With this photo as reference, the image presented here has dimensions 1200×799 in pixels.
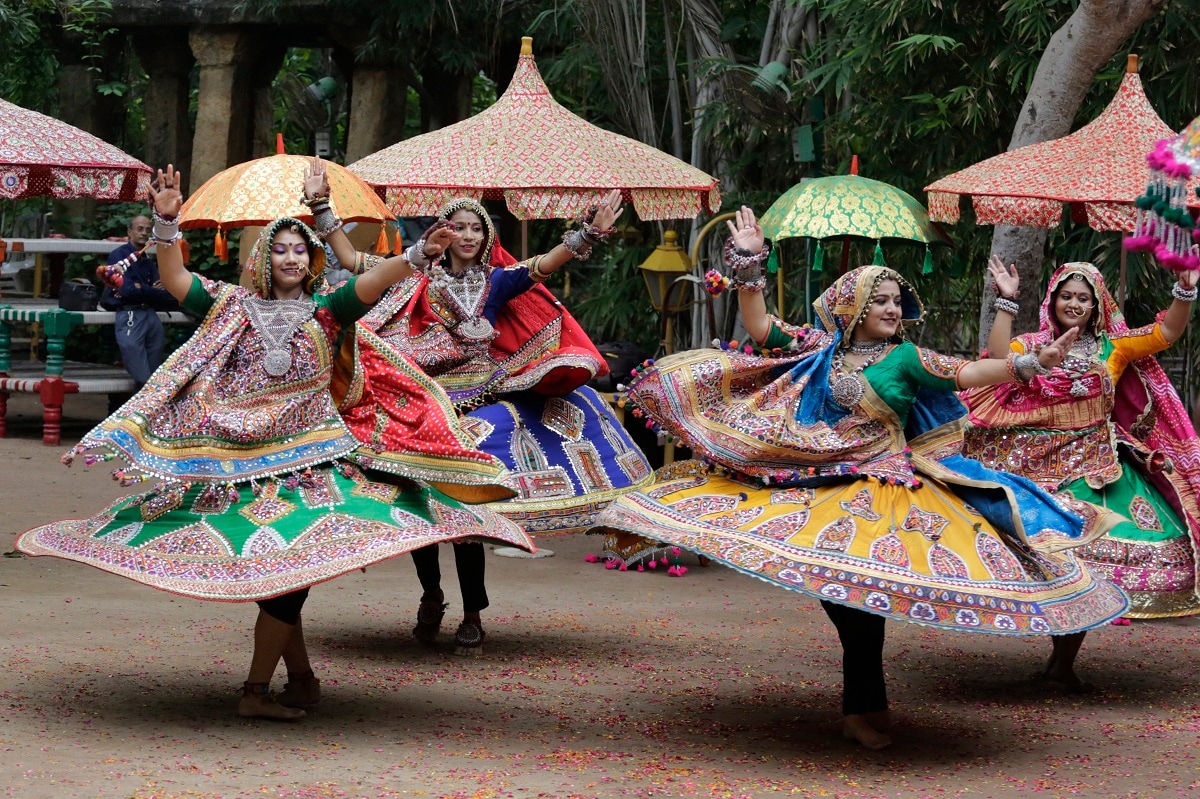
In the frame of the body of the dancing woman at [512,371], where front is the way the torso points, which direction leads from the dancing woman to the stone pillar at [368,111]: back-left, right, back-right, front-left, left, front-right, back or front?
back

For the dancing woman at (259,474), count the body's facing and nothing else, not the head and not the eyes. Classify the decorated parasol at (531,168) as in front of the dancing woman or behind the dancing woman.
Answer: behind

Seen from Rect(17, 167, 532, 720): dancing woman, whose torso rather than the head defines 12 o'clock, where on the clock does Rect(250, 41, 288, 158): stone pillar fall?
The stone pillar is roughly at 6 o'clock from the dancing woman.

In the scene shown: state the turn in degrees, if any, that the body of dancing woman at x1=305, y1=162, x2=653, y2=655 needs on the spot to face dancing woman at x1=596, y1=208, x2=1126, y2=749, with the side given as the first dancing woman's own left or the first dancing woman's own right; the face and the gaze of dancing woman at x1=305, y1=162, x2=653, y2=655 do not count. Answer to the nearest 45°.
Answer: approximately 45° to the first dancing woman's own left

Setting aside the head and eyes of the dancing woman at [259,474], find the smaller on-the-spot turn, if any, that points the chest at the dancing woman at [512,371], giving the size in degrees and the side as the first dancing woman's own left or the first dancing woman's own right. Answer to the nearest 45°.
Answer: approximately 135° to the first dancing woman's own left

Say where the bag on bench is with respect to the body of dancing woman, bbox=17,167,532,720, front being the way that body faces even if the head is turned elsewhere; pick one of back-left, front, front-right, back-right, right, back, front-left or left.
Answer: back

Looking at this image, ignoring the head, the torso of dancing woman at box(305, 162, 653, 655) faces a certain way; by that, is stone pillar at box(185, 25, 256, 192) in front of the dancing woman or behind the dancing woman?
behind

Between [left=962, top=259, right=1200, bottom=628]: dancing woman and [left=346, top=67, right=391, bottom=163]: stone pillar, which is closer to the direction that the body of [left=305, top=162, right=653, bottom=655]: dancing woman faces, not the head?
the dancing woman

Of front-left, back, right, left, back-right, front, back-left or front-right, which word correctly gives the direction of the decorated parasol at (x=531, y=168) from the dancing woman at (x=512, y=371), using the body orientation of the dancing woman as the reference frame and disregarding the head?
back

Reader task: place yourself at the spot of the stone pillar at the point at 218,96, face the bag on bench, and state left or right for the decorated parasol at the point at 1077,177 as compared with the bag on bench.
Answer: left

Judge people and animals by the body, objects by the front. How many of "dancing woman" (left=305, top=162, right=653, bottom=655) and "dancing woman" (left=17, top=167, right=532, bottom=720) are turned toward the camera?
2

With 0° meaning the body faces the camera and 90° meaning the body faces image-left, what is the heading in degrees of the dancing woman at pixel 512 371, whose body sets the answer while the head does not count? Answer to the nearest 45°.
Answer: approximately 0°
